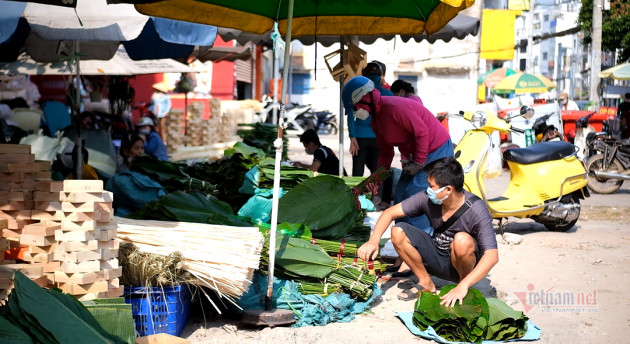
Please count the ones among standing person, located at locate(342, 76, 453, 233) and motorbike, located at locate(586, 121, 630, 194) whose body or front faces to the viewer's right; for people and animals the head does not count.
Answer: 1

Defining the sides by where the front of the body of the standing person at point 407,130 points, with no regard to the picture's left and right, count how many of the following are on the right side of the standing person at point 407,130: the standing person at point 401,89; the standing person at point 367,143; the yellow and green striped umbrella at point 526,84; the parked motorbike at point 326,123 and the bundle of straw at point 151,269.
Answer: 4

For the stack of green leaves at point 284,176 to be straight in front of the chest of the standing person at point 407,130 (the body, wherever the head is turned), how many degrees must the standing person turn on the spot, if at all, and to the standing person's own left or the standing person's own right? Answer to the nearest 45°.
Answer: approximately 45° to the standing person's own right

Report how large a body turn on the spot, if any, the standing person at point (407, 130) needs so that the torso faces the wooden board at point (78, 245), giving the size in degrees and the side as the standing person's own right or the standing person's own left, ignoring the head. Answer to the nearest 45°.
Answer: approximately 45° to the standing person's own left
